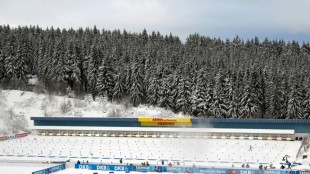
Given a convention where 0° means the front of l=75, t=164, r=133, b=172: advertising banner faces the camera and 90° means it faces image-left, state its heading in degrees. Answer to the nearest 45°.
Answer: approximately 0°

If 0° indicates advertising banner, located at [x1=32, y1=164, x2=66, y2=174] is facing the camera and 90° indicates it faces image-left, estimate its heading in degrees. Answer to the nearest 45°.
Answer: approximately 315°

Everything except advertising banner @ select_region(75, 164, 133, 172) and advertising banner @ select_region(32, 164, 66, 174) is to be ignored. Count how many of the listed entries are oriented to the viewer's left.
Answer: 0

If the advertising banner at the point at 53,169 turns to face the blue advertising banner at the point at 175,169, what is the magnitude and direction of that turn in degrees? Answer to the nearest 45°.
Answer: approximately 45° to its left

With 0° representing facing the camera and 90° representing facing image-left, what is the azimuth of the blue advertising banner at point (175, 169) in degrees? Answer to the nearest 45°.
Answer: approximately 0°

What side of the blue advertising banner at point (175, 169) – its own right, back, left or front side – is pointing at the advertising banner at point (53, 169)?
right

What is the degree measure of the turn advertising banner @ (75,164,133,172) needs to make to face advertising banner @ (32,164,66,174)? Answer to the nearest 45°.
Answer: approximately 90° to its right

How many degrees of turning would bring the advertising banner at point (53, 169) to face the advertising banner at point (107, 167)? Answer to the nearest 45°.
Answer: approximately 45° to its left

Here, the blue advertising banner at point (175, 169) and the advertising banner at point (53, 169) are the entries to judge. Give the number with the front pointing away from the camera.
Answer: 0
